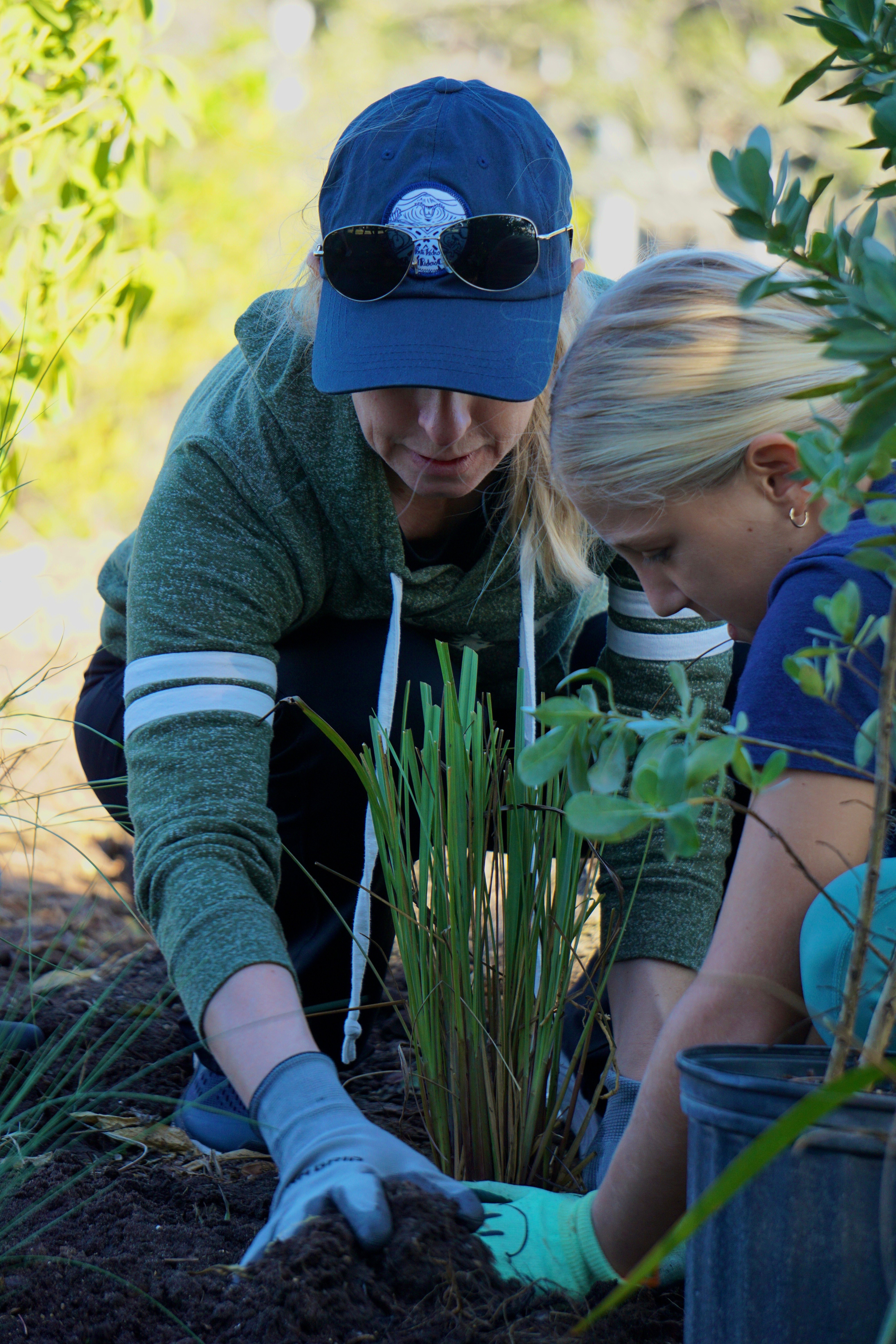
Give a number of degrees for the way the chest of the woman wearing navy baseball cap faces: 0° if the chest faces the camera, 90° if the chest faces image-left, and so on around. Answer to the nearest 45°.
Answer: approximately 0°
